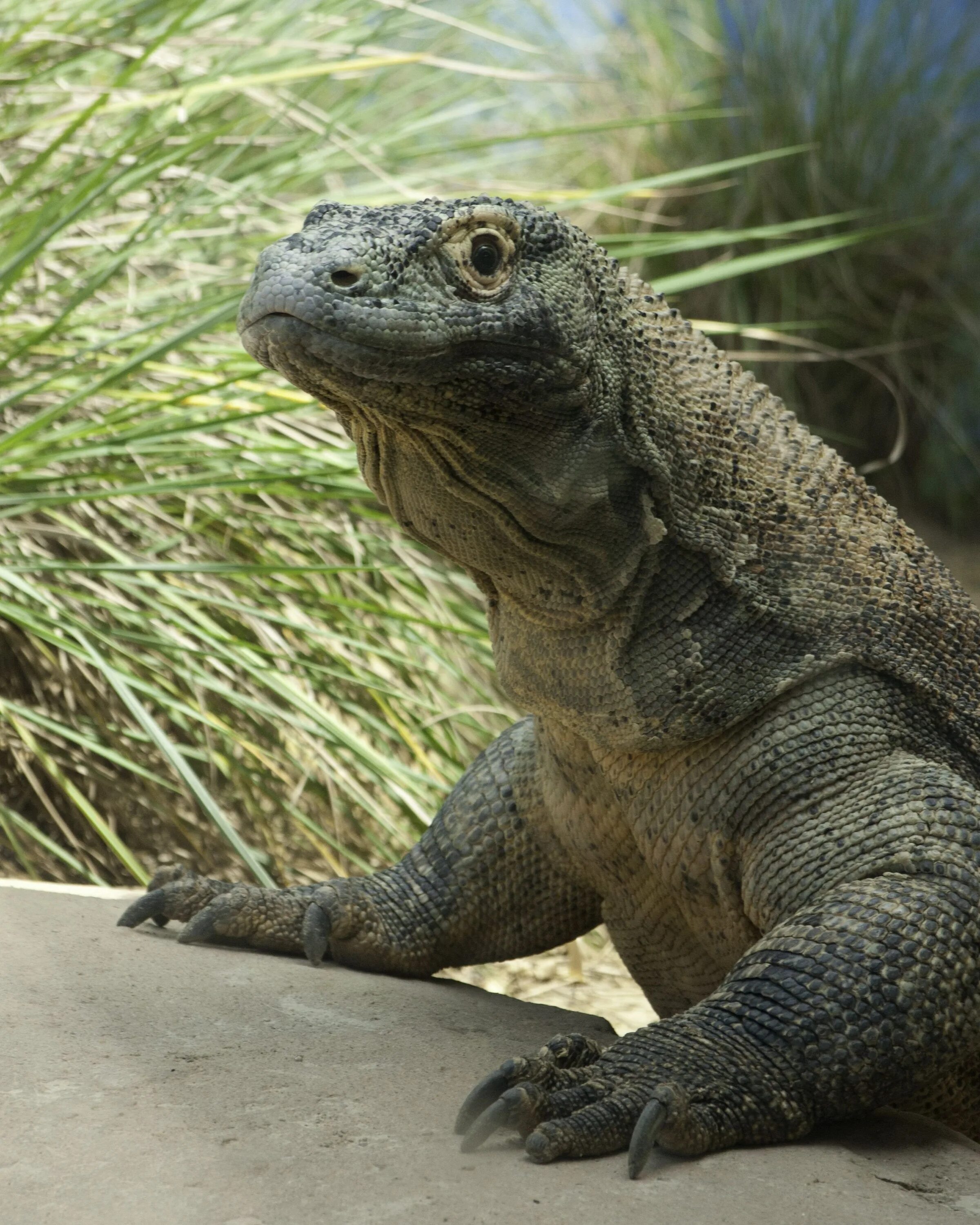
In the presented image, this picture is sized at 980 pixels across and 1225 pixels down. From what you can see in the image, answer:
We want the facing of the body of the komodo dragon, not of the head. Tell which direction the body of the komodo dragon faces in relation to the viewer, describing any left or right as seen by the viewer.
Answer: facing the viewer and to the left of the viewer
